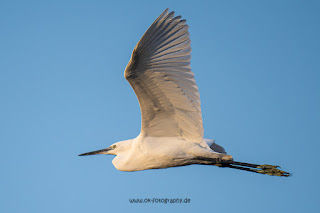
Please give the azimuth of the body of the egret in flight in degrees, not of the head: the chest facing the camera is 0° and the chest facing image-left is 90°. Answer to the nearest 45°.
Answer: approximately 90°
